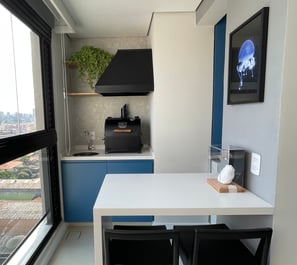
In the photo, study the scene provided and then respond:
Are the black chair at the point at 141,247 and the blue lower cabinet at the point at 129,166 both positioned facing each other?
yes

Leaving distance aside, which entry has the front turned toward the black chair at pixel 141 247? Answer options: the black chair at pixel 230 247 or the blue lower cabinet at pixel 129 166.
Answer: the blue lower cabinet

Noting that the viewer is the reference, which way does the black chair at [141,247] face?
facing away from the viewer

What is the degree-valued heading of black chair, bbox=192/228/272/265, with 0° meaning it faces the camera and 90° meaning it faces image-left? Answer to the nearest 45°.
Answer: approximately 180°

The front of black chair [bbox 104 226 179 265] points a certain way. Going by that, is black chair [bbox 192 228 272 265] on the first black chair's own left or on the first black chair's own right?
on the first black chair's own right

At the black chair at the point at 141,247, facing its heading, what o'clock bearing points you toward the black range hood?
The black range hood is roughly at 12 o'clock from the black chair.

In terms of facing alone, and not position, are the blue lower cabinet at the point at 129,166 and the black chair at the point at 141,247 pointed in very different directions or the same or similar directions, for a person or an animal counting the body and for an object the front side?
very different directions
